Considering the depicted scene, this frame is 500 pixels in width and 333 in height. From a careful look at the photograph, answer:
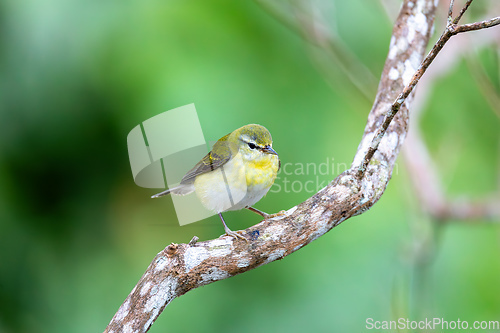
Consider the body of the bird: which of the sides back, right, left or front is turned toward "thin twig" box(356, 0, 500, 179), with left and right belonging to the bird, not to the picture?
front

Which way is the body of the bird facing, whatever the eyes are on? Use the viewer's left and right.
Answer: facing the viewer and to the right of the viewer
